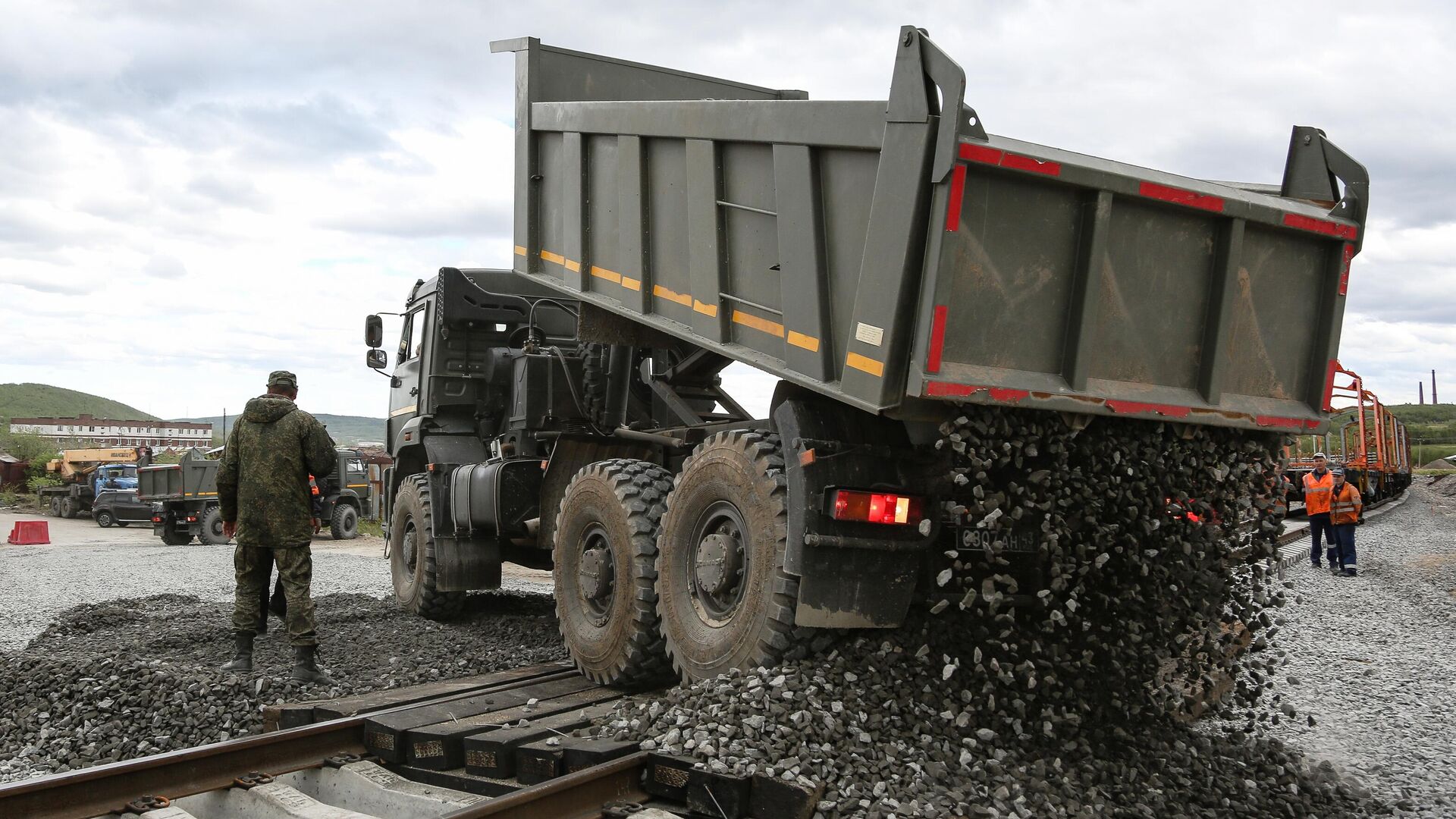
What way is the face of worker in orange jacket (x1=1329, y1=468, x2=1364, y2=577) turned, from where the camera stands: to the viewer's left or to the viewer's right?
to the viewer's left

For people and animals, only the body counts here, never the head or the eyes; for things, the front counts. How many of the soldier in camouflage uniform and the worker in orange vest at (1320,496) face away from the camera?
1

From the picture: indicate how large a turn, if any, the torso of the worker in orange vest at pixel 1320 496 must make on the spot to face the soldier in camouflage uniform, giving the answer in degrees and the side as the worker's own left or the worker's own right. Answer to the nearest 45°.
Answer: approximately 45° to the worker's own right

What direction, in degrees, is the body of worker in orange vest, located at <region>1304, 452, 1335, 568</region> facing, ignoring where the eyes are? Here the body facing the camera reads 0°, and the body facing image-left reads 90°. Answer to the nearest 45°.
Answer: approximately 0°

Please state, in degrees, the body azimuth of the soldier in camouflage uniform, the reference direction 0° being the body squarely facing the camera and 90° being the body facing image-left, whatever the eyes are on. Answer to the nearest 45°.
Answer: approximately 180°

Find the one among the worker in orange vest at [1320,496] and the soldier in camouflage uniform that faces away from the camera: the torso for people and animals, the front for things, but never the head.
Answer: the soldier in camouflage uniform

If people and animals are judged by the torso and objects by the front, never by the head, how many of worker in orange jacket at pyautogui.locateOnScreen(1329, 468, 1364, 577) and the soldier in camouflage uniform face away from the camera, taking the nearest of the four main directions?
1

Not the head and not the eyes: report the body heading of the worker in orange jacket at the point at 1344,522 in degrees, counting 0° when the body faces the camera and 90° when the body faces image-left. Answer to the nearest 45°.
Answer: approximately 45°
